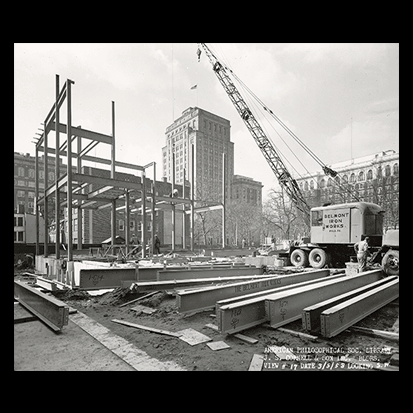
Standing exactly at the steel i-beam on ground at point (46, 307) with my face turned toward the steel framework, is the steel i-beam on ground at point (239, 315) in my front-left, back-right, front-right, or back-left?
back-right

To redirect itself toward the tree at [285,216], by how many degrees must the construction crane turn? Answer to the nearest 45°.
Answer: approximately 90° to its right

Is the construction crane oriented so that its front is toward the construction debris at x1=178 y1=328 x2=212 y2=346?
no

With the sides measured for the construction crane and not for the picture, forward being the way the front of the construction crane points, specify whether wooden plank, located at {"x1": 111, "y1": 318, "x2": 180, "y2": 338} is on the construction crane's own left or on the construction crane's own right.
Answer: on the construction crane's own left

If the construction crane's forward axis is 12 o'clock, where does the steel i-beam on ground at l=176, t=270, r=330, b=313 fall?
The steel i-beam on ground is roughly at 9 o'clock from the construction crane.

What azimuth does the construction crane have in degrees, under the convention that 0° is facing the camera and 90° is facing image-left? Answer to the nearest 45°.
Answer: approximately 90°

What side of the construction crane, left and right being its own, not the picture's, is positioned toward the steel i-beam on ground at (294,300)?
left

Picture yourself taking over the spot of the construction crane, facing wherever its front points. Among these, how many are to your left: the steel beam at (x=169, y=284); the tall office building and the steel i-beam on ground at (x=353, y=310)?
2

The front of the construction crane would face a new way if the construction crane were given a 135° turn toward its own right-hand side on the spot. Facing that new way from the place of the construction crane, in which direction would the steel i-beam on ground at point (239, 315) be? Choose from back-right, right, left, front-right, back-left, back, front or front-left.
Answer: back-right

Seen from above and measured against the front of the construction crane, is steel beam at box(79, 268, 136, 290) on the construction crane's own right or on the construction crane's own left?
on the construction crane's own left

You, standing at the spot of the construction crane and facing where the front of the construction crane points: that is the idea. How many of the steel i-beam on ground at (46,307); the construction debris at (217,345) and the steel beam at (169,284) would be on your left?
3

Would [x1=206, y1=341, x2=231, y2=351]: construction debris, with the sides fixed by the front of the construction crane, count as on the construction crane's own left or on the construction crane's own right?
on the construction crane's own left

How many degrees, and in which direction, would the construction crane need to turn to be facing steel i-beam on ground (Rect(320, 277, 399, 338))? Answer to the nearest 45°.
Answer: approximately 90° to its left
